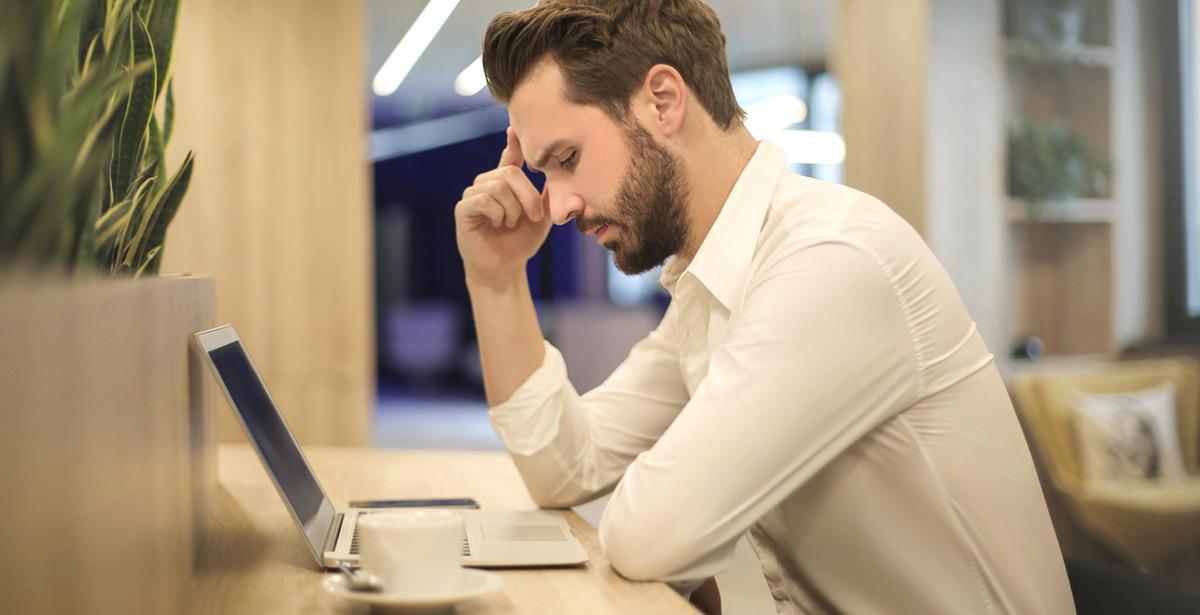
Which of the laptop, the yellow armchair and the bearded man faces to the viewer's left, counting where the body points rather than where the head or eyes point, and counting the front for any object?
the bearded man

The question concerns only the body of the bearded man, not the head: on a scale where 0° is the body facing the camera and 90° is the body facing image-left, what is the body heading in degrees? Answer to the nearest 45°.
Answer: approximately 90°

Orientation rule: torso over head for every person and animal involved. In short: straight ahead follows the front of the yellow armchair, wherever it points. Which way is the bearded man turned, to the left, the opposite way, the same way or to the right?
to the right

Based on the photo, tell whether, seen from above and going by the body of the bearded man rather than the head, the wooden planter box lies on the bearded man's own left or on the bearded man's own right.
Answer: on the bearded man's own left

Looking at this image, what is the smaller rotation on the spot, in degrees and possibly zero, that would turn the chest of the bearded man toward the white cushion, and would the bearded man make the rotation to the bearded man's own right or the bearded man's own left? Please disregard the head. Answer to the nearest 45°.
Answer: approximately 135° to the bearded man's own right

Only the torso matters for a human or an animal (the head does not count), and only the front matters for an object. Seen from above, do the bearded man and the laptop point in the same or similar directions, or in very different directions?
very different directions

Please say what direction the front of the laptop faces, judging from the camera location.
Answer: facing to the right of the viewer

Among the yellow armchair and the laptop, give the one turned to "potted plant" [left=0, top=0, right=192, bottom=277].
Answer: the yellow armchair

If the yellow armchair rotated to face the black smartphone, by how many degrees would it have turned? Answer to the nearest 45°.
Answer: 0° — it already faces it
